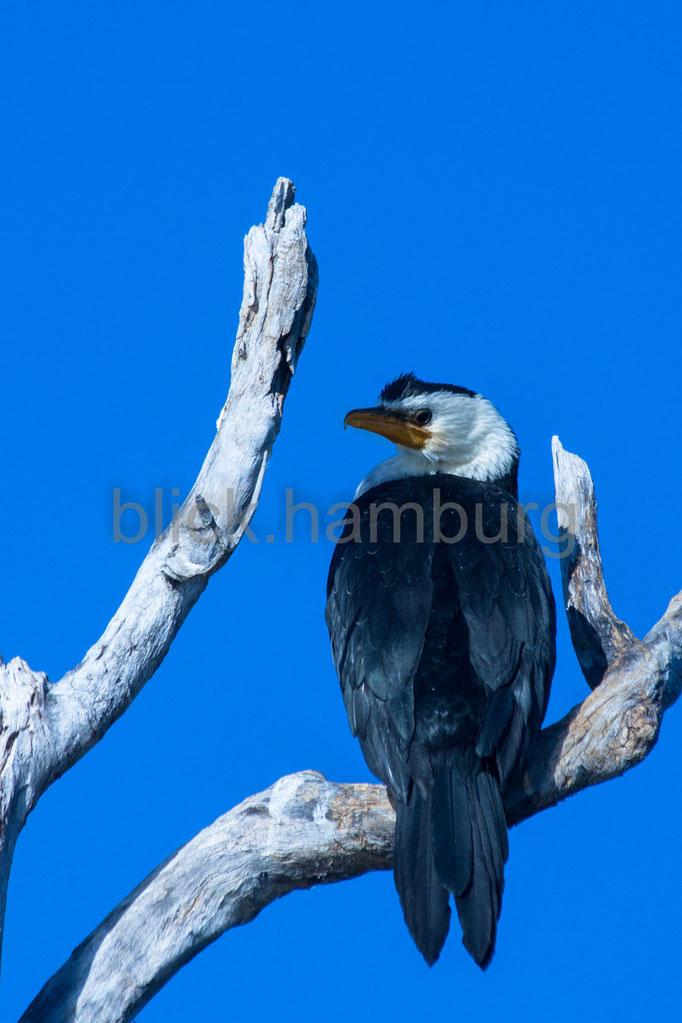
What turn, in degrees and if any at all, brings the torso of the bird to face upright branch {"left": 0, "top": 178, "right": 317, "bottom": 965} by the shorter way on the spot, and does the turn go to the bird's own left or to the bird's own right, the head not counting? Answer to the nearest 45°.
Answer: approximately 135° to the bird's own left

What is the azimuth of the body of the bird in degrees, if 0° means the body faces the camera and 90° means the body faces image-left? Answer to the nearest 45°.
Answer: approximately 180°
